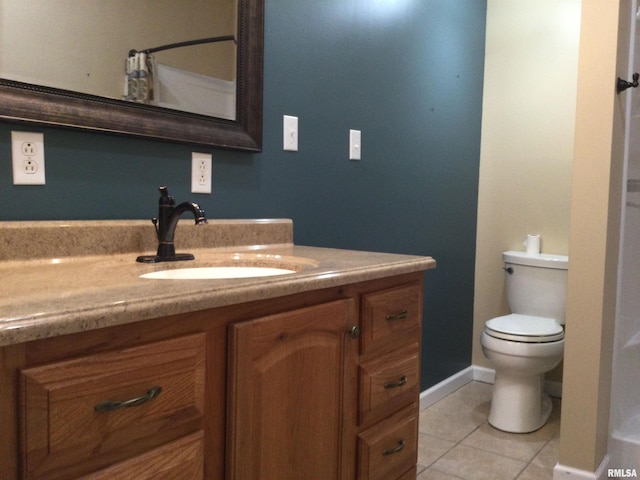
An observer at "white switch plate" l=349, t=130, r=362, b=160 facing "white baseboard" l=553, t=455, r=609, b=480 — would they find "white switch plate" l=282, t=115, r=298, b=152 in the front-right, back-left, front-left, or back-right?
back-right

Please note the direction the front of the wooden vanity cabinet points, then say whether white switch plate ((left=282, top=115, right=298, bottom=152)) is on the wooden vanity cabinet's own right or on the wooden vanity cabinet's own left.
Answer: on the wooden vanity cabinet's own left

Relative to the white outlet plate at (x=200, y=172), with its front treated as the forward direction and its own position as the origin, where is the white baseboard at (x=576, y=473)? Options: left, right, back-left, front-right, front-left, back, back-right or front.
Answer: front-left

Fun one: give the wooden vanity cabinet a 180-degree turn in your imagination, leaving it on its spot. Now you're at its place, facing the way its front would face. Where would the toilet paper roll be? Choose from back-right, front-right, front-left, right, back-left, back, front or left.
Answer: right

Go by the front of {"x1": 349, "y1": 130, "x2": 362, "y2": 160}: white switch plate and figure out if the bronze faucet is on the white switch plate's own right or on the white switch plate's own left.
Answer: on the white switch plate's own right

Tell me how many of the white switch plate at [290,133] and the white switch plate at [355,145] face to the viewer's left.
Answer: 0

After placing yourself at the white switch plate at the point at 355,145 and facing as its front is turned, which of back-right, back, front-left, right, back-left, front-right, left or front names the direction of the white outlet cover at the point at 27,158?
right

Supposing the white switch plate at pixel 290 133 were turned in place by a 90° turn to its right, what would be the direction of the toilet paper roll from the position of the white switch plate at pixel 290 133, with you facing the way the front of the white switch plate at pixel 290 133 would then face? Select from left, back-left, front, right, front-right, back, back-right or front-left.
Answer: back

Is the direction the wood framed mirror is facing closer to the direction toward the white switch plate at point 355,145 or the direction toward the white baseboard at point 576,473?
the white baseboard
